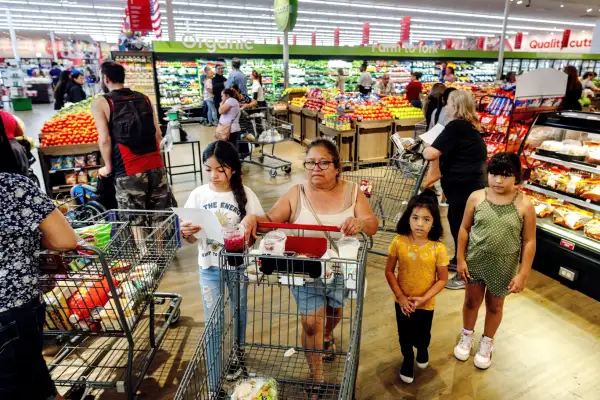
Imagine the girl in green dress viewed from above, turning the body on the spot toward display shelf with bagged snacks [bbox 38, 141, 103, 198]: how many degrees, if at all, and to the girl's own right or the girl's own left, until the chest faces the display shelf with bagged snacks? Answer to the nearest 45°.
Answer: approximately 90° to the girl's own right

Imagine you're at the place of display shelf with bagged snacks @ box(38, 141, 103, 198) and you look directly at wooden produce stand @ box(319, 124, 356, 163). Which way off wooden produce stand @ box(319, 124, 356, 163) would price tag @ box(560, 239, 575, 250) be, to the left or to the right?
right

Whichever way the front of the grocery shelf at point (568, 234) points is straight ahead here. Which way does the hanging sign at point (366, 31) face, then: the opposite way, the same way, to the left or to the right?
to the left

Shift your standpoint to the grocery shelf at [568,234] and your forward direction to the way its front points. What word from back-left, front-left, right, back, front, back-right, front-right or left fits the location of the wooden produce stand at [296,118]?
right

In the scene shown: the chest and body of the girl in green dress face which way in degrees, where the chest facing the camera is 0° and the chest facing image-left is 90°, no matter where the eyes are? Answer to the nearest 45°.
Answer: approximately 0°

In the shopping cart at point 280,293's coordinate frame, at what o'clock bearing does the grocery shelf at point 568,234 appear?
The grocery shelf is roughly at 8 o'clock from the shopping cart.

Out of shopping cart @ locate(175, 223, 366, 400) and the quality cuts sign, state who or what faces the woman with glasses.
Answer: the quality cuts sign

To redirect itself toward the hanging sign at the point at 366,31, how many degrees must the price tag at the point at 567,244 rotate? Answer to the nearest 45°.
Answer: approximately 90° to its right

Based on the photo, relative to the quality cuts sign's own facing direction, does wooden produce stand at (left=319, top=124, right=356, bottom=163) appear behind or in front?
in front

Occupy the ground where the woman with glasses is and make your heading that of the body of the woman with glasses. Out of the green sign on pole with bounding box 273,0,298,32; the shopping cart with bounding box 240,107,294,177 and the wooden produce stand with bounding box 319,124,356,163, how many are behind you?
3

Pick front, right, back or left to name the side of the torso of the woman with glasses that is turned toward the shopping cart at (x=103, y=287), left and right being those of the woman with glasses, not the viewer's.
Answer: right

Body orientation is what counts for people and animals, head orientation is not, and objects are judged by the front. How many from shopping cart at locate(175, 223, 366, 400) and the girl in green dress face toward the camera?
2

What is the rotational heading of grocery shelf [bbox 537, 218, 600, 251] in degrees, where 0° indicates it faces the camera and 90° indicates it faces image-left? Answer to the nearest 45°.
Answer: approximately 45°

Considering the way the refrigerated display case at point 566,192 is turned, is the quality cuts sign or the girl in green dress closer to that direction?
the girl in green dress
